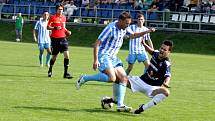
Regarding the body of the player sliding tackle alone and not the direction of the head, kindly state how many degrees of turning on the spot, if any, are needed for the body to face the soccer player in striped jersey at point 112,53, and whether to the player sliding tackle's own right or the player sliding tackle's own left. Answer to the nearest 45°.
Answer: approximately 90° to the player sliding tackle's own right

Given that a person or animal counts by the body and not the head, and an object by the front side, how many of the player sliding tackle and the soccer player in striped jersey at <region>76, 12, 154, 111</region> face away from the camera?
0

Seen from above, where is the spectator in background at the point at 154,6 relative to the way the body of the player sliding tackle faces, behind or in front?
behind

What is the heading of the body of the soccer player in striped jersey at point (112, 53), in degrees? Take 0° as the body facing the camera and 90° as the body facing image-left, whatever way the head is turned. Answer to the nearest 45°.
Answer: approximately 315°

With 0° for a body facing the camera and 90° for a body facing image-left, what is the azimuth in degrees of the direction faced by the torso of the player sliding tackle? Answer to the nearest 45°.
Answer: approximately 45°

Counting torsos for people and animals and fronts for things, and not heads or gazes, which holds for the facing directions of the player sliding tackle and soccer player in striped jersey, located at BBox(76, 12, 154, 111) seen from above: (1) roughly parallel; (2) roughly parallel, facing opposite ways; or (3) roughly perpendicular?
roughly perpendicular

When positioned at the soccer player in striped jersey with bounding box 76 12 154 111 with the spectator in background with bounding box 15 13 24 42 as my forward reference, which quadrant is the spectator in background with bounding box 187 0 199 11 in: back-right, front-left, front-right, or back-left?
front-right

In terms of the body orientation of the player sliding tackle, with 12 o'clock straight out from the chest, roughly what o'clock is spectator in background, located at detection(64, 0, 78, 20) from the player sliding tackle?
The spectator in background is roughly at 4 o'clock from the player sliding tackle.

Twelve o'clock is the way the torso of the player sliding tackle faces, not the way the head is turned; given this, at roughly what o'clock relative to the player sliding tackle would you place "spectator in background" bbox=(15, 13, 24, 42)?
The spectator in background is roughly at 4 o'clock from the player sliding tackle.
